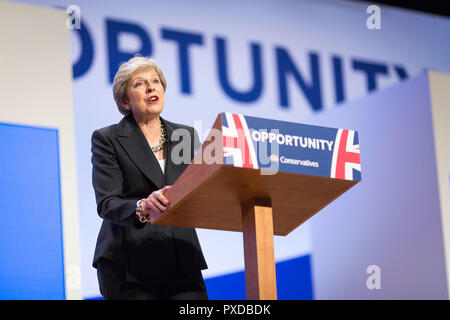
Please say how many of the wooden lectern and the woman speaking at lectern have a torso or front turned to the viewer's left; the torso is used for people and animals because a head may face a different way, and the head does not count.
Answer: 0

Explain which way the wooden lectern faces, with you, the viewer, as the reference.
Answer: facing the viewer and to the right of the viewer

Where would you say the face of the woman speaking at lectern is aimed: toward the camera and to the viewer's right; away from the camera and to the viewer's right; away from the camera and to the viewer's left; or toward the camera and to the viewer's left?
toward the camera and to the viewer's right
